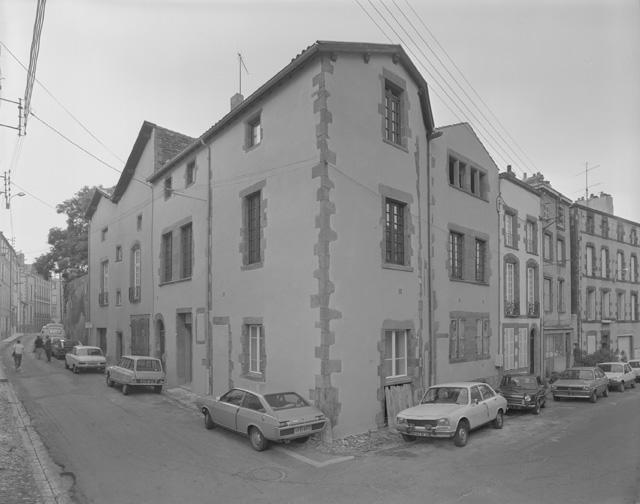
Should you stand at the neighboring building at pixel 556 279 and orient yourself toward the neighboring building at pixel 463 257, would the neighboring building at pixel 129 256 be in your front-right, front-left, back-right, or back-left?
front-right

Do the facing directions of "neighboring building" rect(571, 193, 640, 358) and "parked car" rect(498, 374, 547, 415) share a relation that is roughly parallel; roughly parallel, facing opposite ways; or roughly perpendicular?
roughly perpendicular

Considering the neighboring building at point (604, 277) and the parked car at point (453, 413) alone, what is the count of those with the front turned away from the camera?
0

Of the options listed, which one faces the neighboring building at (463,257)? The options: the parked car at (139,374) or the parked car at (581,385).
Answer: the parked car at (581,385)

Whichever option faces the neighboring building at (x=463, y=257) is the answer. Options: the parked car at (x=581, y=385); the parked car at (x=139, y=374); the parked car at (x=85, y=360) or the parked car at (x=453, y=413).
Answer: the parked car at (x=581, y=385)

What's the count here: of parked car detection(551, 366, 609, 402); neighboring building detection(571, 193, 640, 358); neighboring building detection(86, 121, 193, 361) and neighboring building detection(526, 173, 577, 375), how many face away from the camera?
0

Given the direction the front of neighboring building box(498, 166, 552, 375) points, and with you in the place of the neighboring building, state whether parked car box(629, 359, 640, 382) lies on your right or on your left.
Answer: on your left
